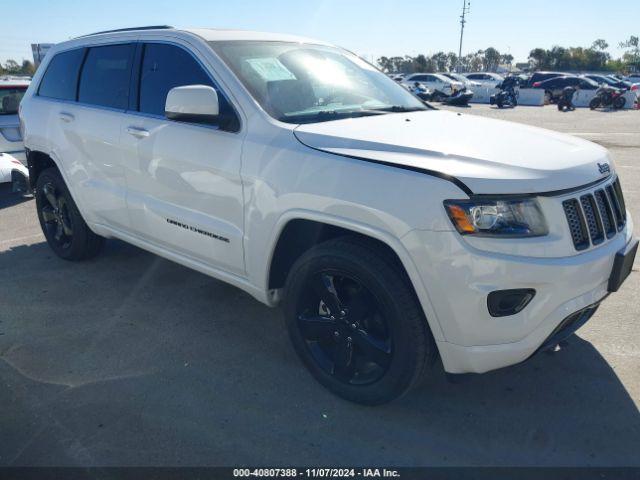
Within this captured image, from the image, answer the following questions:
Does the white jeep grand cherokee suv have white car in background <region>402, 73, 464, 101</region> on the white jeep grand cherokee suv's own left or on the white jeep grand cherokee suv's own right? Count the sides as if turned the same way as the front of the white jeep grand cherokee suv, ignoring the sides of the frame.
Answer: on the white jeep grand cherokee suv's own left

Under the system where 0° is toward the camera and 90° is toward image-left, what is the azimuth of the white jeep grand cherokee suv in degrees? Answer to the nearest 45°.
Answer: approximately 315°

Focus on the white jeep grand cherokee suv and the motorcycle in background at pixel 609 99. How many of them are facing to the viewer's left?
1

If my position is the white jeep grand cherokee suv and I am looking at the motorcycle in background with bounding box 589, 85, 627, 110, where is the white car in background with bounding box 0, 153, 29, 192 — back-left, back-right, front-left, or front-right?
front-left

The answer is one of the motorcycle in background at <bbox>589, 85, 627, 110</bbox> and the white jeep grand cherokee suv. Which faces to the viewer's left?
the motorcycle in background

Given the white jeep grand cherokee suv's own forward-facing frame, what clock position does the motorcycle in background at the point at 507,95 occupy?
The motorcycle in background is roughly at 8 o'clock from the white jeep grand cherokee suv.

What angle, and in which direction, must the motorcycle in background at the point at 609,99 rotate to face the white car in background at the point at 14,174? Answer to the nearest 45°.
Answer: approximately 90° to its left

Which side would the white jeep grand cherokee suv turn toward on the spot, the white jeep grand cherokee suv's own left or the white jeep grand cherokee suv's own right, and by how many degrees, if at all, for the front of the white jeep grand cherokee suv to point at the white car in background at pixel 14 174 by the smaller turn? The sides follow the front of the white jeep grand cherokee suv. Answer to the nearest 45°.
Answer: approximately 180°

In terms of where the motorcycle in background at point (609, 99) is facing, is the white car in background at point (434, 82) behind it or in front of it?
in front

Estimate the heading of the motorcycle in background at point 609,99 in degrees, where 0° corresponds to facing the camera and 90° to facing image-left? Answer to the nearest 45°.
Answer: approximately 90°

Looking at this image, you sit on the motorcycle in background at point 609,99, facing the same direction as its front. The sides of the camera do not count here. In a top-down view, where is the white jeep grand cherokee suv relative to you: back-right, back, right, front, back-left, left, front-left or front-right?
left

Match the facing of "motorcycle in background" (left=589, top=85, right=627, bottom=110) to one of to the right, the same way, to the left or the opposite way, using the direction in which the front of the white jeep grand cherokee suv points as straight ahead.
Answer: the opposite way

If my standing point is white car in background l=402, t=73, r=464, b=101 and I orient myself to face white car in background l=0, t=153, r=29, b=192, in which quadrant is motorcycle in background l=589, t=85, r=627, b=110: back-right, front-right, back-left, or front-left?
front-left
